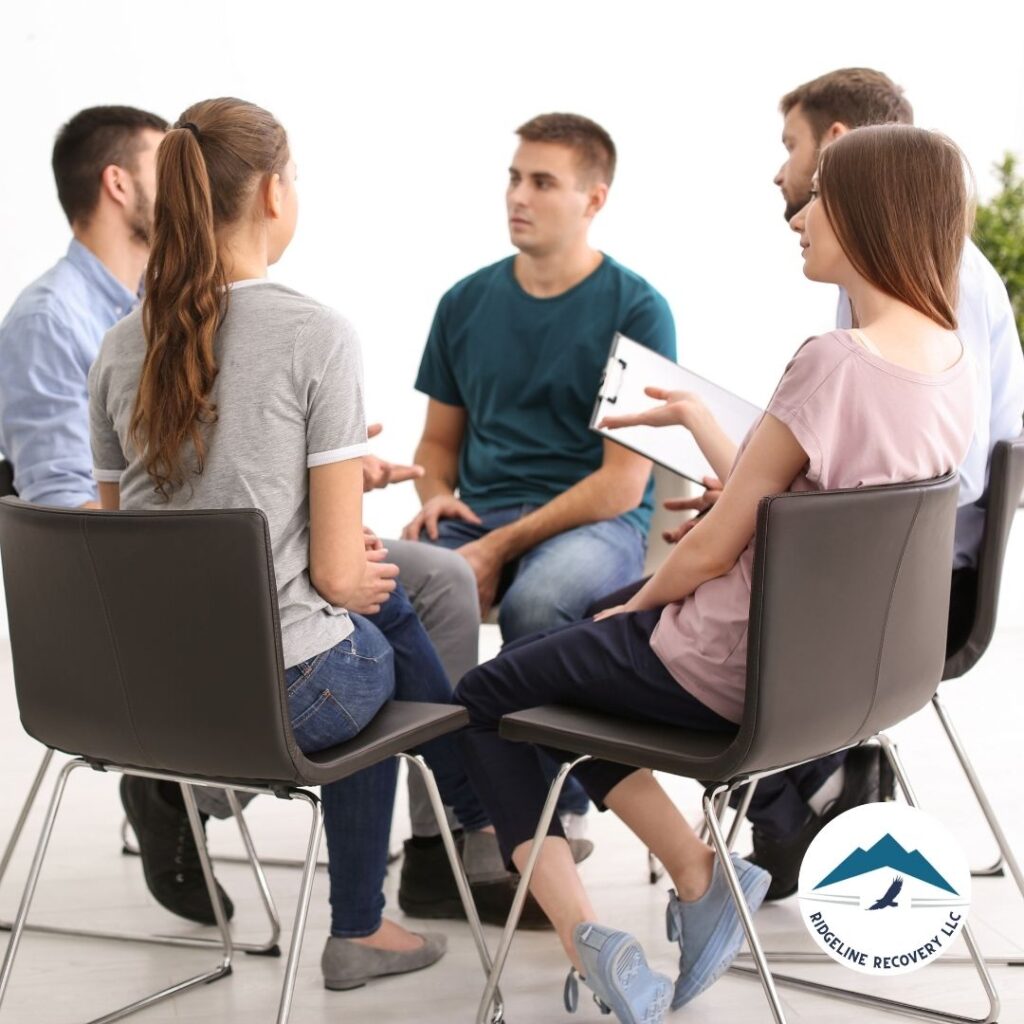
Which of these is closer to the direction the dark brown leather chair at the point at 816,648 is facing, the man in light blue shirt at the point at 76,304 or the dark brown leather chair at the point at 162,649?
the man in light blue shirt

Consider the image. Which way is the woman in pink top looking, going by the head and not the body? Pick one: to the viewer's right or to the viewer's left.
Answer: to the viewer's left

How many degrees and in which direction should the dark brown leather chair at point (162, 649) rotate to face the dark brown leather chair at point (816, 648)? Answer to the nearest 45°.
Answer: approximately 45° to its right

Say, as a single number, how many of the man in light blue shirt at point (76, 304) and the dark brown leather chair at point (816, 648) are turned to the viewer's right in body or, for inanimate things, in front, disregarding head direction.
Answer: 1

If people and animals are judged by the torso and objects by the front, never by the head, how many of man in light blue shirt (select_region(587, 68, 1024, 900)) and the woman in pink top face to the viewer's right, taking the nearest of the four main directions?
0

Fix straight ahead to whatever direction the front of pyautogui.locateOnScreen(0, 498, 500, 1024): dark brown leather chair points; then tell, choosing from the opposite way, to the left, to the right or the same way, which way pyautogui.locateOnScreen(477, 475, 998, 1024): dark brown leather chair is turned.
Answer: to the left

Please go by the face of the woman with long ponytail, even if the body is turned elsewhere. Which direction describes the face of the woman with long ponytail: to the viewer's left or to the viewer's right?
to the viewer's right

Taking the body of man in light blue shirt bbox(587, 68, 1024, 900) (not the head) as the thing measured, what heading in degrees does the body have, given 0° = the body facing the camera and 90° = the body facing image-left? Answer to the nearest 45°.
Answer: approximately 90°

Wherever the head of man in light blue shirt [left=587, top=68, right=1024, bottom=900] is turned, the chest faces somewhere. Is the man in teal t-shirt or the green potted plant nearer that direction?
the man in teal t-shirt

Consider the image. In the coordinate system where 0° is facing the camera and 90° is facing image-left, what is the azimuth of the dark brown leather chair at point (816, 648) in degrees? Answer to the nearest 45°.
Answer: approximately 135°

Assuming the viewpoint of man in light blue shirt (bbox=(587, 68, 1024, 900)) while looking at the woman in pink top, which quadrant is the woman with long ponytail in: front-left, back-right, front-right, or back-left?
front-right

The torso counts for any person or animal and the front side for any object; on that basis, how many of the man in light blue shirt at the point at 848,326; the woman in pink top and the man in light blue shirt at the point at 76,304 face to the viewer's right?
1

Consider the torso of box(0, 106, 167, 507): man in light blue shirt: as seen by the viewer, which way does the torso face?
to the viewer's right

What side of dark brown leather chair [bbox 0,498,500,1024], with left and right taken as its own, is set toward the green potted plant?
front

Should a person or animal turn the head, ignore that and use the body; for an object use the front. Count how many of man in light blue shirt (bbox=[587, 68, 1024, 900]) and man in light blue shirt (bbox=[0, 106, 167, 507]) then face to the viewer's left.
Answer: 1

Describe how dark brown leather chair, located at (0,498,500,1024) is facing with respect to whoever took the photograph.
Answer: facing away from the viewer and to the right of the viewer

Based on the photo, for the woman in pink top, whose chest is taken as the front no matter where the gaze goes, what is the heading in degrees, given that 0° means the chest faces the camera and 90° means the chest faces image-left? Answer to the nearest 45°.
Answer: approximately 135°

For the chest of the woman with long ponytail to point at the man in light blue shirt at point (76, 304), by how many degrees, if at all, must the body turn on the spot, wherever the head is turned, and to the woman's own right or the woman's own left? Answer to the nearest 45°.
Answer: approximately 45° to the woman's own left

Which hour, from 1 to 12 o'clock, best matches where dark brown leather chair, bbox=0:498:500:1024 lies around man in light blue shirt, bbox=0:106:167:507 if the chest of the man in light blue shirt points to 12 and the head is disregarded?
The dark brown leather chair is roughly at 3 o'clock from the man in light blue shirt.
